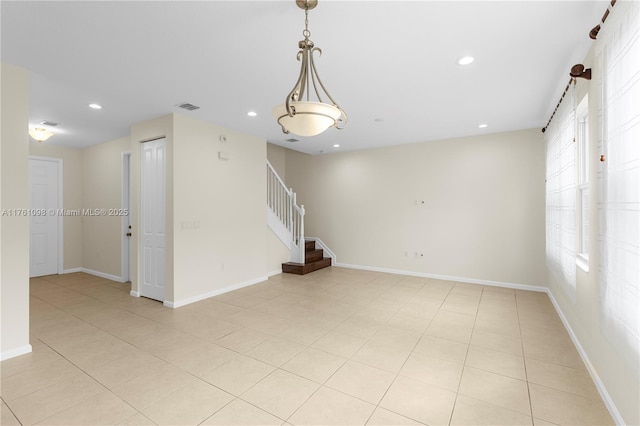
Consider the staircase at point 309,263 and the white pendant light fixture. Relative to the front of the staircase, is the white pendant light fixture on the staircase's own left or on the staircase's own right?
on the staircase's own right

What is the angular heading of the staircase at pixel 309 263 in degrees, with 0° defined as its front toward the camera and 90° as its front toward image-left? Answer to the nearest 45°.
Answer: approximately 315°

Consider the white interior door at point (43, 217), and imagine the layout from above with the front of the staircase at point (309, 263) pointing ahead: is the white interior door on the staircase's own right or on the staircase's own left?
on the staircase's own right

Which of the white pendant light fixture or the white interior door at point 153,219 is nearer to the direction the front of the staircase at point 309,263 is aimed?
the white pendant light fixture

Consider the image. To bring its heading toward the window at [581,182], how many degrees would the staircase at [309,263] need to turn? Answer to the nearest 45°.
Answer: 0° — it already faces it

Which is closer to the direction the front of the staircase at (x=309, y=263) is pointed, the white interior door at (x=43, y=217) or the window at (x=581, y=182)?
the window

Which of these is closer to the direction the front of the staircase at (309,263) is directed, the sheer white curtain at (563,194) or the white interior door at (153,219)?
the sheer white curtain

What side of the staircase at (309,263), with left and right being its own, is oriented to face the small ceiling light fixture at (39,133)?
right

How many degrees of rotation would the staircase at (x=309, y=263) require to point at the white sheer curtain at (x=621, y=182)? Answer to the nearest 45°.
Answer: approximately 45° to its right

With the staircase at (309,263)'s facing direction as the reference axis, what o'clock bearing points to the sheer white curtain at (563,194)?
The sheer white curtain is roughly at 12 o'clock from the staircase.
